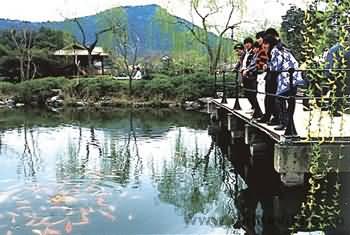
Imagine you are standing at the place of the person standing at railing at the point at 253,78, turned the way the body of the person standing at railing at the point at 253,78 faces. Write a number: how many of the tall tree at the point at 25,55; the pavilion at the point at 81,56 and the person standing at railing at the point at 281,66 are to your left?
1

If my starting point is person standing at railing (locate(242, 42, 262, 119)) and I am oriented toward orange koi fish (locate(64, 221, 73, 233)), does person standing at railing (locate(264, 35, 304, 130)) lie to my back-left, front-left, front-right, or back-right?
front-left

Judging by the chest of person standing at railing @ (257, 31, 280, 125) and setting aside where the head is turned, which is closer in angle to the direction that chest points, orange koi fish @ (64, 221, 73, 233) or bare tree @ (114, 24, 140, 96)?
the orange koi fish

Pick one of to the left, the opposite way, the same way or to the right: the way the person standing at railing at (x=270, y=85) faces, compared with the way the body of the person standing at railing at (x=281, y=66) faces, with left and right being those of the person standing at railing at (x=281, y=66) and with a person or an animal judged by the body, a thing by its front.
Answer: the same way

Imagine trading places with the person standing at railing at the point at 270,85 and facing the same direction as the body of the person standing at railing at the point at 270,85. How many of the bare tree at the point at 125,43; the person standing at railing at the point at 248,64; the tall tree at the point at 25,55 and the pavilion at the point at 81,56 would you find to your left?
0

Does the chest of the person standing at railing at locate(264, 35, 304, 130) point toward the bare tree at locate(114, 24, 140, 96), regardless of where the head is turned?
no

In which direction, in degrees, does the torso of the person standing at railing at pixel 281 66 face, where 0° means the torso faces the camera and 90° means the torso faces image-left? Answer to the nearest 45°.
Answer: approximately 90°

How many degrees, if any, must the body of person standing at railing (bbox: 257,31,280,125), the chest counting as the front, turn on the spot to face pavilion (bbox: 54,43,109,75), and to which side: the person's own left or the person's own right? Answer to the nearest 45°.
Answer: approximately 45° to the person's own right

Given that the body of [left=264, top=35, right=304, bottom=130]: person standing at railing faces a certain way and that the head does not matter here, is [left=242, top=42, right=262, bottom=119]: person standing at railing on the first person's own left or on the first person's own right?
on the first person's own right

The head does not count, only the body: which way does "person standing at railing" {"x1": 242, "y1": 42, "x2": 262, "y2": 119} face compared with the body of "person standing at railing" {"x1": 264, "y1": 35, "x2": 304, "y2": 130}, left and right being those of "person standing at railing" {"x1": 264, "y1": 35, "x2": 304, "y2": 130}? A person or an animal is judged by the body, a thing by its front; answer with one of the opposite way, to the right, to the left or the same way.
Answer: the same way

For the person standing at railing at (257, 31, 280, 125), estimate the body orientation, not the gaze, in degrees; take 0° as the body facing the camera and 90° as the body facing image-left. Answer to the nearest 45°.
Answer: approximately 90°

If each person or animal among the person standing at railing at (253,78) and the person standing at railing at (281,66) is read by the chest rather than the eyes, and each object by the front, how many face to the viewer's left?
2

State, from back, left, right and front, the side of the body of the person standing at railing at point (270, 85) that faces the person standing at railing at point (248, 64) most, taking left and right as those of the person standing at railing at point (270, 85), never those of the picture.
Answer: right

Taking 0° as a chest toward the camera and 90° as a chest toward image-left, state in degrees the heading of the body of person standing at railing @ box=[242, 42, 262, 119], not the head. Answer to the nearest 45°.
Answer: approximately 90°

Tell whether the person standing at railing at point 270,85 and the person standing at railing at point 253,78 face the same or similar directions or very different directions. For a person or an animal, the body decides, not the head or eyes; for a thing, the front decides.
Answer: same or similar directions
